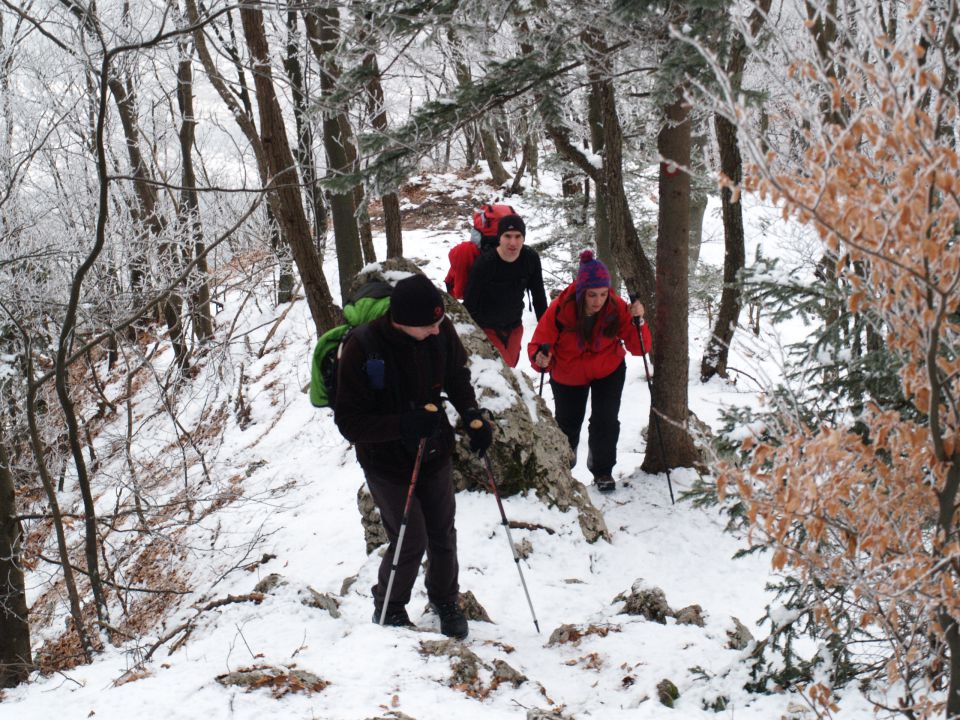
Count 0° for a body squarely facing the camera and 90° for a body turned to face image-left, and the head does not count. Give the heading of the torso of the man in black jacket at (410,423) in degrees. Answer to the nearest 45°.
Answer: approximately 315°

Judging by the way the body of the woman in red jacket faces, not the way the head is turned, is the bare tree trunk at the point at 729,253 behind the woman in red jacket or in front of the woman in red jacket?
behind

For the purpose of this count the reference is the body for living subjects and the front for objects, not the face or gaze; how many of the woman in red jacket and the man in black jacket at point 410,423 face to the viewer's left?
0

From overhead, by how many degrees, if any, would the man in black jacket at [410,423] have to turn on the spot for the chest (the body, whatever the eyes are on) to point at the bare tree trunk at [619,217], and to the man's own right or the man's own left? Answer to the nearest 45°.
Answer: approximately 90° to the man's own left

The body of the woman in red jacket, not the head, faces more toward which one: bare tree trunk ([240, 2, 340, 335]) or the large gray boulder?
the large gray boulder

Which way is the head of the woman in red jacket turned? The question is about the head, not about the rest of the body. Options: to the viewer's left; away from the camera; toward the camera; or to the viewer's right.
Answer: toward the camera

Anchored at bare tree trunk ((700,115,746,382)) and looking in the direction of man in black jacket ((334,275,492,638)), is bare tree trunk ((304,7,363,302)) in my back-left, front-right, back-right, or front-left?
front-right

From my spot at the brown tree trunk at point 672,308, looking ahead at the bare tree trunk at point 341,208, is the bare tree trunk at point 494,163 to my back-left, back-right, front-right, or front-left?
front-right

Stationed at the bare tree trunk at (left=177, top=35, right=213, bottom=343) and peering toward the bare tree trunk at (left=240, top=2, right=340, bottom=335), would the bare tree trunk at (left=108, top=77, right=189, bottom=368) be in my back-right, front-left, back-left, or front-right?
back-right

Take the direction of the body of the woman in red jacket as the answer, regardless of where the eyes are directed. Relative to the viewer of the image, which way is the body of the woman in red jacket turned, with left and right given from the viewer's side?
facing the viewer
